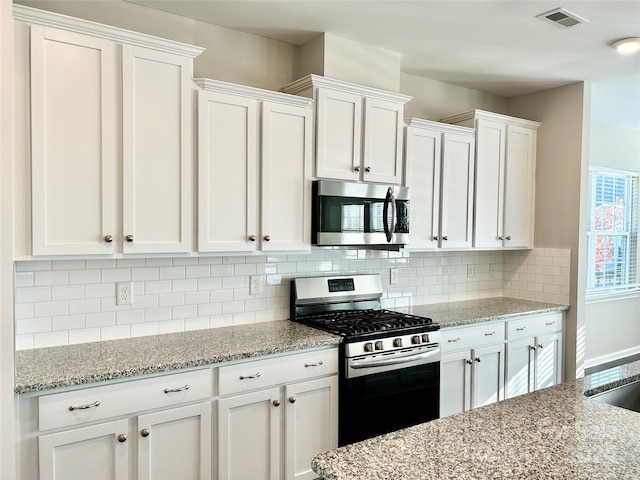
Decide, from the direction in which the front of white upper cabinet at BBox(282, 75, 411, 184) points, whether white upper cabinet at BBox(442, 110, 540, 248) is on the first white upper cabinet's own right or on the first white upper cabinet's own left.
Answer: on the first white upper cabinet's own left

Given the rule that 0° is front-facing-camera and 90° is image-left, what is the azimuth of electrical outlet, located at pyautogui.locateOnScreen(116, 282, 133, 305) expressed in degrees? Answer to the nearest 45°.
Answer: approximately 0°

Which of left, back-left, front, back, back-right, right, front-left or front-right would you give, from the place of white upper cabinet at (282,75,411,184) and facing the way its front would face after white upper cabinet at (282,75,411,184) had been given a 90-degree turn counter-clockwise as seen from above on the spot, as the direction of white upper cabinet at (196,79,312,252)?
back

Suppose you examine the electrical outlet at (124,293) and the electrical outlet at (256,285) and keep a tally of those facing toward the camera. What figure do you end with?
2

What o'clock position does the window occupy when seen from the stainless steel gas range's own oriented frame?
The window is roughly at 9 o'clock from the stainless steel gas range.

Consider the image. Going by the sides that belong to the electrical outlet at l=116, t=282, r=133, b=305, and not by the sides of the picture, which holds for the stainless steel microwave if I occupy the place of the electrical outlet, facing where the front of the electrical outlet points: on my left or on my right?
on my left

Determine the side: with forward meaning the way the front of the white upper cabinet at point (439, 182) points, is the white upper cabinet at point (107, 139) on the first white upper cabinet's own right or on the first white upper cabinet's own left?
on the first white upper cabinet's own right

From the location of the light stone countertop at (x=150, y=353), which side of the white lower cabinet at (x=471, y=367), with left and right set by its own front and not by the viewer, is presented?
right

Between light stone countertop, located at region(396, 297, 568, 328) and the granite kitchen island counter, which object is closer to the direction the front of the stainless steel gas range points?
the granite kitchen island counter

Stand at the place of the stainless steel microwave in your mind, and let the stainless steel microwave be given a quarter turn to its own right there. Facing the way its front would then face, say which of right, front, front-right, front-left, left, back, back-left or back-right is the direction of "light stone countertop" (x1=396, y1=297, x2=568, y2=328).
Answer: back

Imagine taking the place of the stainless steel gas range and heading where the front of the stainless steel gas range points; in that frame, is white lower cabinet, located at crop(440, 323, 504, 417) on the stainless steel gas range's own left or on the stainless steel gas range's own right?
on the stainless steel gas range's own left
